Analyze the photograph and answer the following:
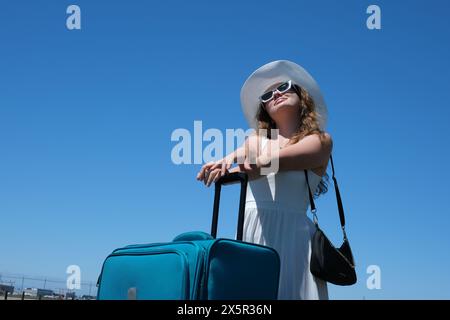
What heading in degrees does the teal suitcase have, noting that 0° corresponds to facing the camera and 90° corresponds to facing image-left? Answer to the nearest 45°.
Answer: approximately 45°

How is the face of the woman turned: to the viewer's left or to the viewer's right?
to the viewer's left

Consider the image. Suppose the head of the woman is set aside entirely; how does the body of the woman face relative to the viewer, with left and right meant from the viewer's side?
facing the viewer and to the left of the viewer
